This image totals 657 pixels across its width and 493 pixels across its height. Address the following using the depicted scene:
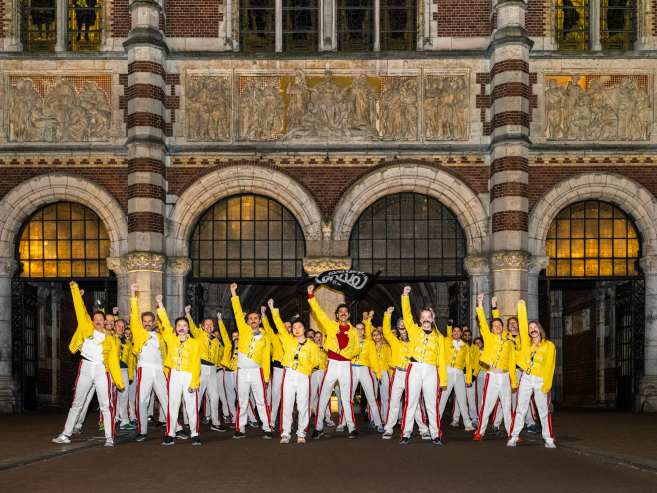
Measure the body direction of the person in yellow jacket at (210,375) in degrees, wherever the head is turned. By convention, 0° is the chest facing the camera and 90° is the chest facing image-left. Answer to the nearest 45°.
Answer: approximately 0°

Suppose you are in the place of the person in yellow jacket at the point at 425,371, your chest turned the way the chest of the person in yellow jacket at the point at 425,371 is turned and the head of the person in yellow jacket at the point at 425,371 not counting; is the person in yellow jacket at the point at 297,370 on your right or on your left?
on your right

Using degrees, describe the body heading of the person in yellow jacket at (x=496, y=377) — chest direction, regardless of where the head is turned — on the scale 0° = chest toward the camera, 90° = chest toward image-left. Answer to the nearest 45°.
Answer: approximately 0°

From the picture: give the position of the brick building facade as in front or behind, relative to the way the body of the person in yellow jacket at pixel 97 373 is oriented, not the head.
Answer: behind

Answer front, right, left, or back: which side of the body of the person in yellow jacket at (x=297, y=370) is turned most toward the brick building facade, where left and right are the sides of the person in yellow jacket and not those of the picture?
back

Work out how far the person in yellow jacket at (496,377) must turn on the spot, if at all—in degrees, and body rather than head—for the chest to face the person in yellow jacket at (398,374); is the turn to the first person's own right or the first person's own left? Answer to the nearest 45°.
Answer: approximately 90° to the first person's own right
